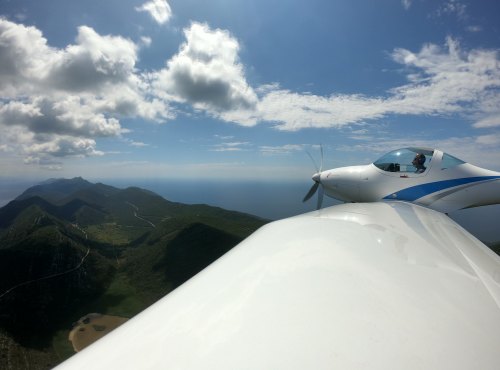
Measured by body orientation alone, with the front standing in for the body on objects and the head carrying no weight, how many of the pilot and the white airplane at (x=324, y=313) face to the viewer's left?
2

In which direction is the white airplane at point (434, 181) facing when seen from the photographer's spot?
facing to the left of the viewer

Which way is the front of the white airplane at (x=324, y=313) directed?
to the viewer's left

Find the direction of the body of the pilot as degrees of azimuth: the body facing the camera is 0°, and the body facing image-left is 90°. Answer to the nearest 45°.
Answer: approximately 90°
